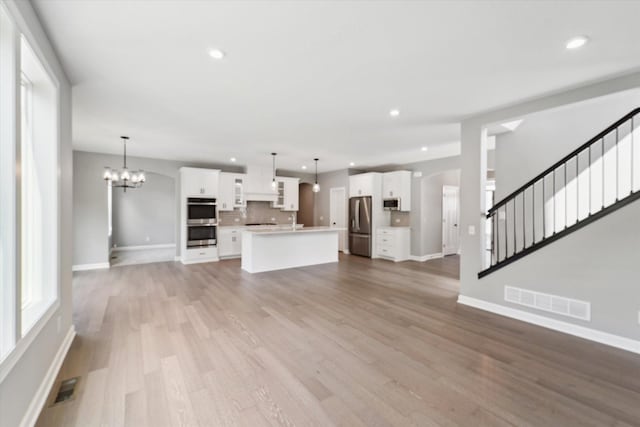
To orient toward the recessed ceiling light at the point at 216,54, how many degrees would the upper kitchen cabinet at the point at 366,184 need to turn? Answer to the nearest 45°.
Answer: approximately 45° to its left

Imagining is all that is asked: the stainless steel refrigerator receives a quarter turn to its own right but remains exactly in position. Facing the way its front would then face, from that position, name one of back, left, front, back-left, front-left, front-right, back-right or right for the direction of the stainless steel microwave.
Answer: back-right

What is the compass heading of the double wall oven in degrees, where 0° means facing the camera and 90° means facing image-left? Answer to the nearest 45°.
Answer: approximately 0°

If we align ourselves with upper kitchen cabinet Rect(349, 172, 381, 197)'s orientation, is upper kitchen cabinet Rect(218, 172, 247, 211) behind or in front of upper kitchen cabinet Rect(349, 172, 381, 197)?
in front

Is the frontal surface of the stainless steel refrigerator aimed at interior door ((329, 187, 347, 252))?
no

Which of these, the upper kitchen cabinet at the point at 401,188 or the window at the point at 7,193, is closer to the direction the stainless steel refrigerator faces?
the window

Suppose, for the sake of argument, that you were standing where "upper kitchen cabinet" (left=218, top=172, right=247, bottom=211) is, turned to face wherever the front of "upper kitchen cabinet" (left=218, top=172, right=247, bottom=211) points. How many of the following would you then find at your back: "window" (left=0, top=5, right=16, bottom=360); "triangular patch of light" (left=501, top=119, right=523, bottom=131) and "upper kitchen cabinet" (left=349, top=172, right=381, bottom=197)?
0

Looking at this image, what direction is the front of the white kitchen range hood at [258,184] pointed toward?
toward the camera

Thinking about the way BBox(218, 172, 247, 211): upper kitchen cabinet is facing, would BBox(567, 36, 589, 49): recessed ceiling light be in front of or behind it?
in front

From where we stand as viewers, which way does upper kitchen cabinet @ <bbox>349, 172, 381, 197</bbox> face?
facing the viewer and to the left of the viewer

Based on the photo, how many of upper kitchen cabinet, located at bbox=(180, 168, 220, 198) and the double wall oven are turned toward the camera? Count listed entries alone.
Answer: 2

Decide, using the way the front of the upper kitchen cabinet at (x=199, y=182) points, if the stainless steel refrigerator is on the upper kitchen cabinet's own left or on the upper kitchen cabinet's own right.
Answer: on the upper kitchen cabinet's own left

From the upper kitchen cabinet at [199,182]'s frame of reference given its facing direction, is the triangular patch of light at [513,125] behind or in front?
in front

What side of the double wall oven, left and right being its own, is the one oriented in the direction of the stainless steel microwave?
left

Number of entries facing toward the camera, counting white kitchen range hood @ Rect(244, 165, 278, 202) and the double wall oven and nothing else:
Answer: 2
